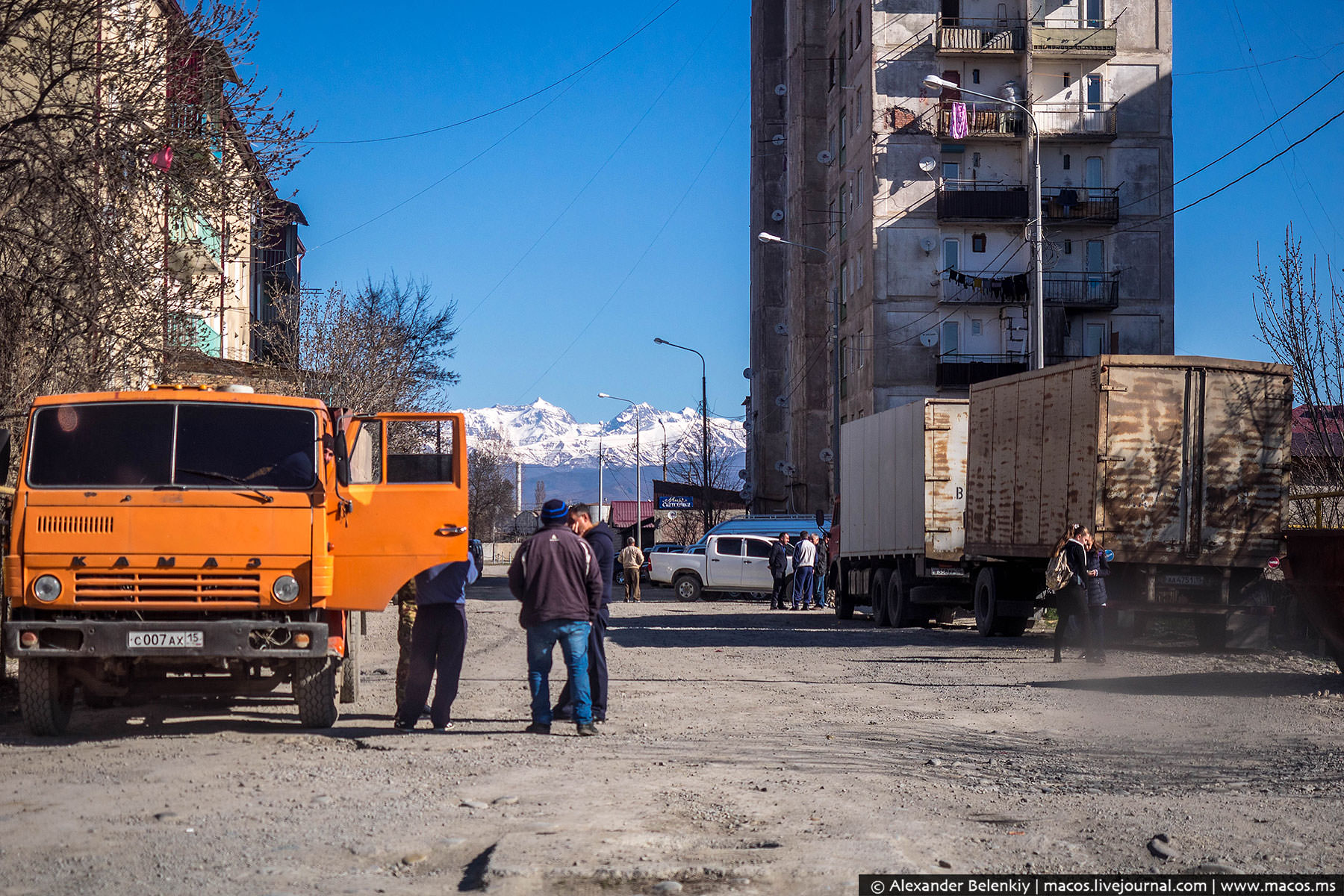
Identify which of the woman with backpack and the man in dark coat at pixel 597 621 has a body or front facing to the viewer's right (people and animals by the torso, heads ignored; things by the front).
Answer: the woman with backpack

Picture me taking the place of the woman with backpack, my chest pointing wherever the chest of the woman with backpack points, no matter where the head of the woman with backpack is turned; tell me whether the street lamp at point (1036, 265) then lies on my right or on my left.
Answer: on my left

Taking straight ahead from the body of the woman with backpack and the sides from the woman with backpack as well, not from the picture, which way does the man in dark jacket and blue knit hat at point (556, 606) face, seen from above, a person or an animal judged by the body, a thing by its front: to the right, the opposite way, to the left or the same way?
to the left

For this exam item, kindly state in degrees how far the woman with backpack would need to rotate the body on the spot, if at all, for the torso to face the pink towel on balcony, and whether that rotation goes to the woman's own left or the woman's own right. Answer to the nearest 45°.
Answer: approximately 90° to the woman's own left

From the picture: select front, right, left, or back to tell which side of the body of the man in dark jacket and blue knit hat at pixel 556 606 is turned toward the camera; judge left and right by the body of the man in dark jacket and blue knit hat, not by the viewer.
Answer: back

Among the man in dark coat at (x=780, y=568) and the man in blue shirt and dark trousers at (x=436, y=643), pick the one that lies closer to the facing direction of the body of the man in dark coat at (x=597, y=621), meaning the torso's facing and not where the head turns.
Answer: the man in blue shirt and dark trousers

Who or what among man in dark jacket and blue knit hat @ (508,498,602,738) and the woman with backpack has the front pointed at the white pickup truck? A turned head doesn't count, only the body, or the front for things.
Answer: the man in dark jacket and blue knit hat

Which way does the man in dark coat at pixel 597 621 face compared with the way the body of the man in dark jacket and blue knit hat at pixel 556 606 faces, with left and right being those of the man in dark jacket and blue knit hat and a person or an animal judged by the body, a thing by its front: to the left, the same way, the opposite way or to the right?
to the left

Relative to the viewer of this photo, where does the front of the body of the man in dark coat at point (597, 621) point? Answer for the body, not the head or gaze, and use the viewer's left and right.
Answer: facing to the left of the viewer

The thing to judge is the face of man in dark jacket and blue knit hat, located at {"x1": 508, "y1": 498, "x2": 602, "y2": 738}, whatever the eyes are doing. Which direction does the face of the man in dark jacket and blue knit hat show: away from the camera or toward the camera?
away from the camera

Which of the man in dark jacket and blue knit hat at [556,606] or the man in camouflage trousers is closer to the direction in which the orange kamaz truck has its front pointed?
the man in dark jacket and blue knit hat

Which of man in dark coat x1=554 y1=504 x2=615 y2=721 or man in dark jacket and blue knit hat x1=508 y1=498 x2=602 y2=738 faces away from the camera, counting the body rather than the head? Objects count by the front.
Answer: the man in dark jacket and blue knit hat

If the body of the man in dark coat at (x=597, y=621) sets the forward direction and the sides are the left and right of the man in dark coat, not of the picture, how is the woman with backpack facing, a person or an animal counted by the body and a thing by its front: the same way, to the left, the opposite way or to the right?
the opposite way
